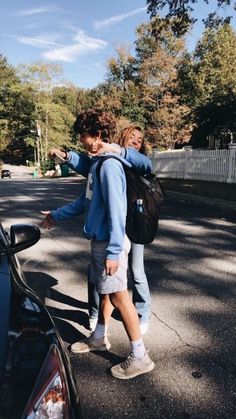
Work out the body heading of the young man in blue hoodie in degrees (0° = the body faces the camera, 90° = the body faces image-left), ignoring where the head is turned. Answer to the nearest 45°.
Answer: approximately 90°

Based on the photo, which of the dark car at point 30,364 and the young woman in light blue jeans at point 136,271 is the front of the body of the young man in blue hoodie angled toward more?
the dark car

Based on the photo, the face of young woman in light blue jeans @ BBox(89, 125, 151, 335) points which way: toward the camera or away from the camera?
toward the camera

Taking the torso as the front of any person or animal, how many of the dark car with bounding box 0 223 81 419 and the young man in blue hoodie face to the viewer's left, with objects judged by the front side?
1

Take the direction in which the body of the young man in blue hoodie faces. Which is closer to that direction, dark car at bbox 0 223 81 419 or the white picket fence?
the dark car
